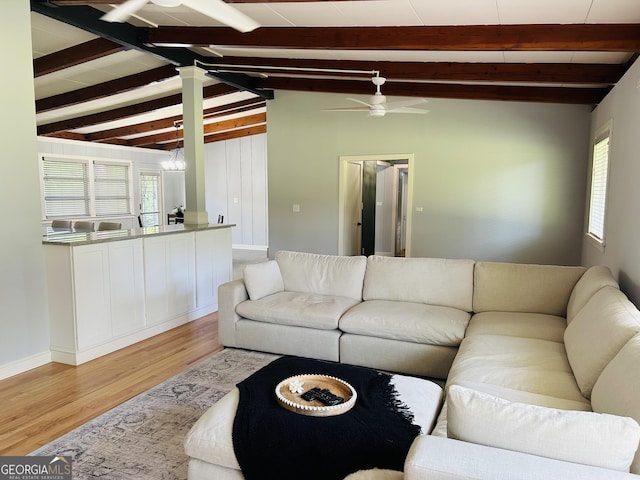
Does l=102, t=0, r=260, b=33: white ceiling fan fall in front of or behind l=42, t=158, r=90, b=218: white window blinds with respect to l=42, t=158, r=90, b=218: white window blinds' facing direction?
in front

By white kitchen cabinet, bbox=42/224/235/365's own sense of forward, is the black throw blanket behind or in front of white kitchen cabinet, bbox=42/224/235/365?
in front

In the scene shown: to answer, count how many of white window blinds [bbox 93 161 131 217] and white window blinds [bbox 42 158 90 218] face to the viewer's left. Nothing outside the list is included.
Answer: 0

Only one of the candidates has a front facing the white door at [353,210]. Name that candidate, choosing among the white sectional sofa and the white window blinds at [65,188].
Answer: the white window blinds

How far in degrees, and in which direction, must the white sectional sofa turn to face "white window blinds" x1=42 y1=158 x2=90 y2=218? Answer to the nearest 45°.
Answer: approximately 90° to its right

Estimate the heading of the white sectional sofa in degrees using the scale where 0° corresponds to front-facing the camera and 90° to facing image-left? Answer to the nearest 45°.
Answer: approximately 45°

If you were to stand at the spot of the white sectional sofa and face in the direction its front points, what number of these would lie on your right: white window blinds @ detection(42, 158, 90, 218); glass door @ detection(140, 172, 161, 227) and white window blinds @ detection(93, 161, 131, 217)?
3

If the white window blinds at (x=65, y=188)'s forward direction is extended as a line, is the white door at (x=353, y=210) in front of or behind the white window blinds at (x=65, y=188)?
in front

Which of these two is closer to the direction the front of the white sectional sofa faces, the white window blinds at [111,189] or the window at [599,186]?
the white window blinds

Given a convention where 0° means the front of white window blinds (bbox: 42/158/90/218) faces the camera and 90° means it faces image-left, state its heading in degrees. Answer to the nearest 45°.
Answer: approximately 315°

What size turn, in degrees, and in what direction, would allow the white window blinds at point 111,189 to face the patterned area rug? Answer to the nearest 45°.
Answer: approximately 45° to its right

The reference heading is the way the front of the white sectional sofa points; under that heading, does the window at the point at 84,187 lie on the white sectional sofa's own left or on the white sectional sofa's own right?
on the white sectional sofa's own right
